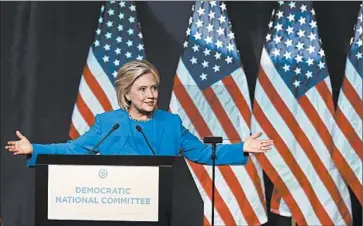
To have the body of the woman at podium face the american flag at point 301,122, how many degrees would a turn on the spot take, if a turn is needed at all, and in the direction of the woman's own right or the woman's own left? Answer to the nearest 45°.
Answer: approximately 135° to the woman's own left

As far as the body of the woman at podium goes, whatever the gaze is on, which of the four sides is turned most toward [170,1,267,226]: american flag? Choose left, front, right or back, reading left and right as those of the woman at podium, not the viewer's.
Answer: back

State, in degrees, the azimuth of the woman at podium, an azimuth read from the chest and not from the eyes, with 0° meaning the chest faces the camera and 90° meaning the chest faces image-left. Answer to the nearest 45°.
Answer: approximately 0°

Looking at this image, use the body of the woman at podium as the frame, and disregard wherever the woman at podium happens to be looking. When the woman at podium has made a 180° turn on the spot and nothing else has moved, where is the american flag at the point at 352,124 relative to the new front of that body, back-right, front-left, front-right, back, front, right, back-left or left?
front-right

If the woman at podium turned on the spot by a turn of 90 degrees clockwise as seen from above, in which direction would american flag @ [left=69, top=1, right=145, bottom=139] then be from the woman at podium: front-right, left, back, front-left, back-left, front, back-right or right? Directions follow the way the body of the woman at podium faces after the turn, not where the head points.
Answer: right

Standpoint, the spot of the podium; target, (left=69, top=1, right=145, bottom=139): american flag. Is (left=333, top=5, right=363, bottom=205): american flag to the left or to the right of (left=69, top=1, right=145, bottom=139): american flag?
right

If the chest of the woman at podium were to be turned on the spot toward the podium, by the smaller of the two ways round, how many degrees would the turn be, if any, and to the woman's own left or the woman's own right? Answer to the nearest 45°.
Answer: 0° — they already face it

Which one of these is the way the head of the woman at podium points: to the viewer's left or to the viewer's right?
to the viewer's right
